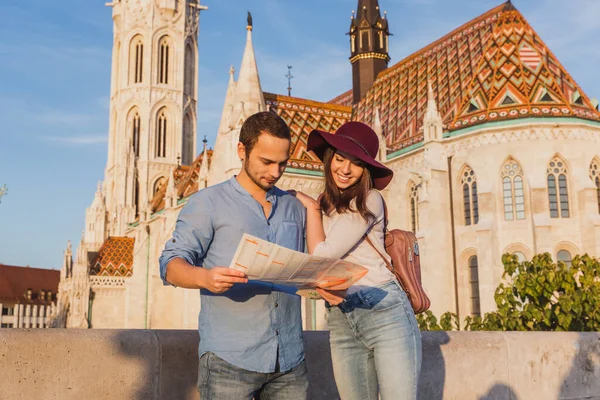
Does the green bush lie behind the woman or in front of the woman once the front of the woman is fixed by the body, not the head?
behind

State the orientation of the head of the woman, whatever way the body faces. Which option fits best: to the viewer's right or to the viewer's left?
to the viewer's left

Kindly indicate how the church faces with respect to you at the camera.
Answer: facing away from the viewer and to the left of the viewer

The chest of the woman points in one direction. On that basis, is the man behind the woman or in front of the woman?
in front

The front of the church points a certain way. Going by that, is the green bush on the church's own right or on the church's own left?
on the church's own left

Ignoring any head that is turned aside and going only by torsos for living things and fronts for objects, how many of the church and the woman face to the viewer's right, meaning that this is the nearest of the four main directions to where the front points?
0

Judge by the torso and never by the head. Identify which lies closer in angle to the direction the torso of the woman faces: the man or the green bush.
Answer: the man

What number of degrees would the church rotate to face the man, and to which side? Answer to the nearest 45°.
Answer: approximately 135° to its left

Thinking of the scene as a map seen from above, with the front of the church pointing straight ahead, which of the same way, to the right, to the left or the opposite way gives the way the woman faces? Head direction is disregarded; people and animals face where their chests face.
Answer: to the left

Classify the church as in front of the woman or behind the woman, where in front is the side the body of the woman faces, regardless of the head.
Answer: behind

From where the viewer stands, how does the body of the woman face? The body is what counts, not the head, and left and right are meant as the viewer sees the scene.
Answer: facing the viewer and to the left of the viewer

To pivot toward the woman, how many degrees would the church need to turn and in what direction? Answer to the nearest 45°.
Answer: approximately 135° to its left
